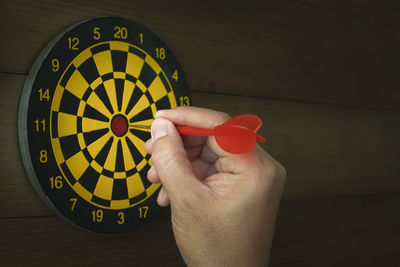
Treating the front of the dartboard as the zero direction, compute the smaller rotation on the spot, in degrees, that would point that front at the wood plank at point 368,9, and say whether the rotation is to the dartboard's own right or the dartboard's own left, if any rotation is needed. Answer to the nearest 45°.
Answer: approximately 90° to the dartboard's own left

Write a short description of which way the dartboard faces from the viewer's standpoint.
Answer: facing the viewer and to the right of the viewer
